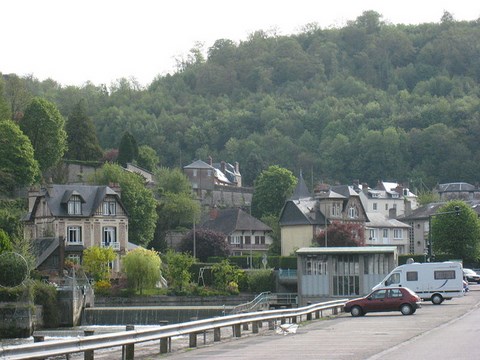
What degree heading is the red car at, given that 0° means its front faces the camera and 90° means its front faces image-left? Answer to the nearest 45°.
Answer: approximately 90°

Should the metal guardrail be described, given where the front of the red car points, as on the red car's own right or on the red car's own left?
on the red car's own left
